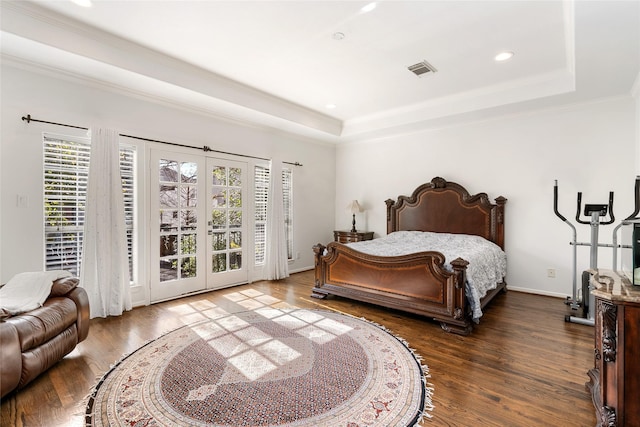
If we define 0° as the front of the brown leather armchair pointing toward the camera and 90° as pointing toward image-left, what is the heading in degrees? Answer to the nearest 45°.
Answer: approximately 315°

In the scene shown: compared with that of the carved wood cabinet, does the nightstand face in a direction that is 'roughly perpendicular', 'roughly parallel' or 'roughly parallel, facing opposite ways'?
roughly perpendicular

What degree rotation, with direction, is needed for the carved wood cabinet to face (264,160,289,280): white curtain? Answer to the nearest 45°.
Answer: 0° — it already faces it

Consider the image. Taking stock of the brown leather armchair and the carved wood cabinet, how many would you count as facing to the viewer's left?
1

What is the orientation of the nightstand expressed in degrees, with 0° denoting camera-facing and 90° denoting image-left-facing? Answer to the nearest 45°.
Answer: approximately 45°

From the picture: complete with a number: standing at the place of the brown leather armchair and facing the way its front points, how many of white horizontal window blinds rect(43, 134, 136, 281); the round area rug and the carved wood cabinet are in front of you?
2

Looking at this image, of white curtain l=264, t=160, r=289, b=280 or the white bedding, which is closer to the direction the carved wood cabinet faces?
the white curtain

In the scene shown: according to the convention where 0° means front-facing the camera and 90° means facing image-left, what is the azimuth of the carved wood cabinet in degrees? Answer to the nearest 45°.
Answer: approximately 90°

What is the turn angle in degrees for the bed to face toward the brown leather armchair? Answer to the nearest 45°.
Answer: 0° — it already faces it

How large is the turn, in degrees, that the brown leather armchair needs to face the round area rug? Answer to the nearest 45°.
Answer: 0° — it already faces it

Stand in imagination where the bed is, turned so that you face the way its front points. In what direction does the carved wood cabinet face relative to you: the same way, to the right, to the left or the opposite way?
to the right
